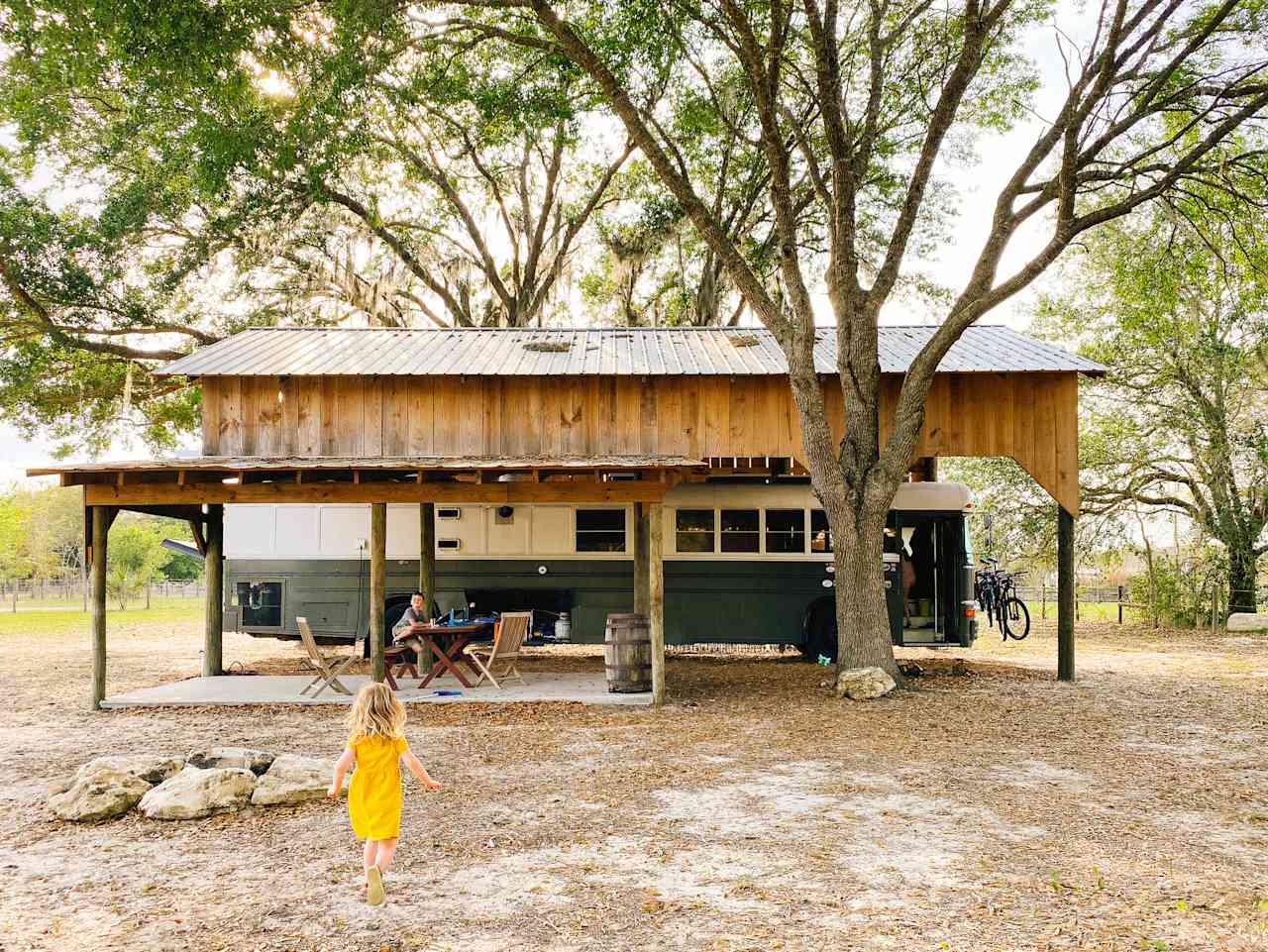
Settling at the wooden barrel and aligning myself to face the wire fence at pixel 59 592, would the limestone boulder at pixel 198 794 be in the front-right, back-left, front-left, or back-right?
back-left

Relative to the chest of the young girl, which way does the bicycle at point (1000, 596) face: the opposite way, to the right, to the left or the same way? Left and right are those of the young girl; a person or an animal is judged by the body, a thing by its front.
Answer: the opposite way

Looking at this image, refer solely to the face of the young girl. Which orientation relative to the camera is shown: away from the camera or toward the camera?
away from the camera

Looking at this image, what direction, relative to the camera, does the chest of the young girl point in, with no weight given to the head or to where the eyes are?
away from the camera

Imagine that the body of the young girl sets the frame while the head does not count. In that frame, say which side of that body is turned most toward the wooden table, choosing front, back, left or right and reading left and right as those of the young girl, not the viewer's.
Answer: front

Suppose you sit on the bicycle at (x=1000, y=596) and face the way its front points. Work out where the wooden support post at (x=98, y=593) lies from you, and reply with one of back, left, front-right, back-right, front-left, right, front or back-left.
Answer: right

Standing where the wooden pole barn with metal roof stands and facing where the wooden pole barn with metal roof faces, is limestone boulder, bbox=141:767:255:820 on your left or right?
on your right
